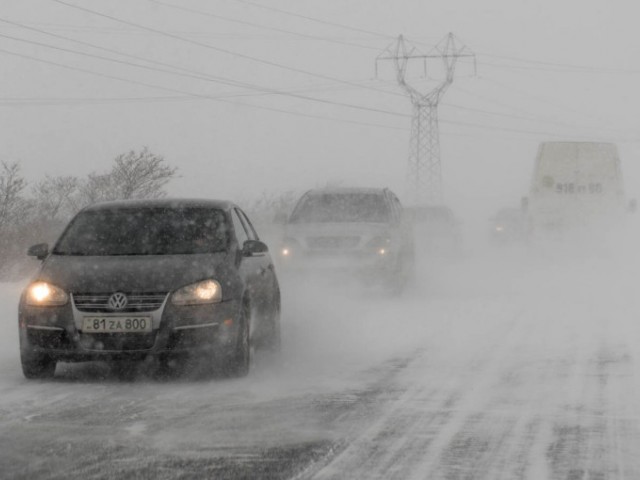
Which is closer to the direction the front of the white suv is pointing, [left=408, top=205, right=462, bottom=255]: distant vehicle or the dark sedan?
the dark sedan

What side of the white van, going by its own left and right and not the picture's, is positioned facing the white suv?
back

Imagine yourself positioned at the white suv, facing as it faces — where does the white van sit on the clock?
The white van is roughly at 7 o'clock from the white suv.

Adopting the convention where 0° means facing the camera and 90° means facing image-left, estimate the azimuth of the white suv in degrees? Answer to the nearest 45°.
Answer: approximately 0°

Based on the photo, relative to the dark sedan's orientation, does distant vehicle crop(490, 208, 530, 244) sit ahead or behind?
behind

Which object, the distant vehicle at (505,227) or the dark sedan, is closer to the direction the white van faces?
the distant vehicle

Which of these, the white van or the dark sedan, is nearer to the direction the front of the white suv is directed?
the dark sedan

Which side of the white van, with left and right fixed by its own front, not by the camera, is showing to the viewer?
back

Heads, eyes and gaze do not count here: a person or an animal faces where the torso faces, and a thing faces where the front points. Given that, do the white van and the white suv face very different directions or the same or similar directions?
very different directions

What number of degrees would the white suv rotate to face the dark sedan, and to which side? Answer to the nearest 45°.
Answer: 0° — it already faces it

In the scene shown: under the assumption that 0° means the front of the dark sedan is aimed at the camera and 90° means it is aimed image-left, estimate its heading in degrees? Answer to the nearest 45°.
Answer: approximately 0°
